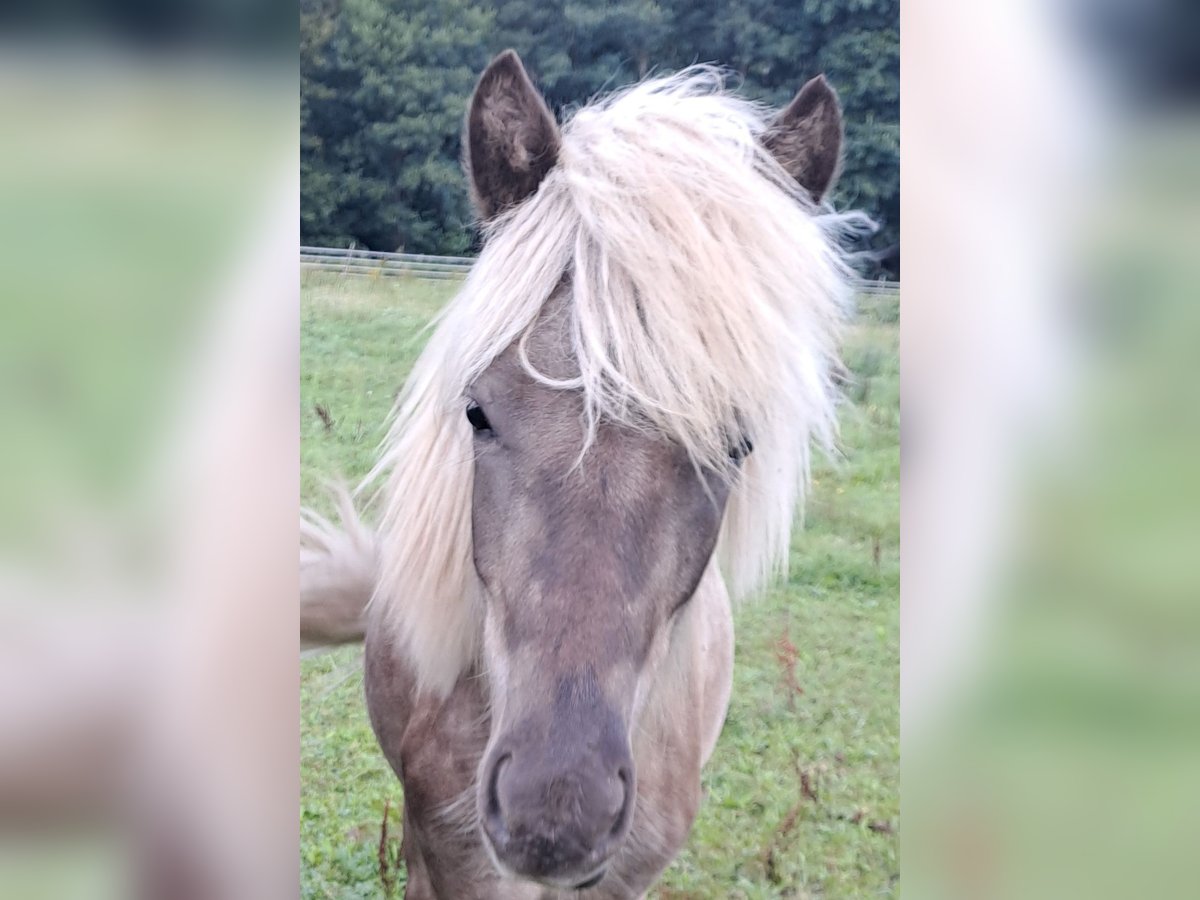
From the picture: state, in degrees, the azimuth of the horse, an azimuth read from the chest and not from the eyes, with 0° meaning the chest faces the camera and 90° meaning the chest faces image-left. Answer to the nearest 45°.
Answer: approximately 0°
